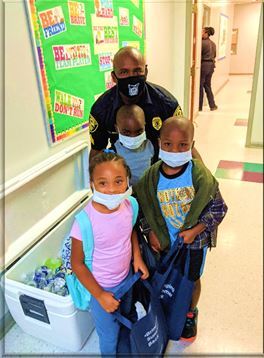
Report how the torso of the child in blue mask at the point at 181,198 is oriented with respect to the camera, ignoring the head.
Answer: toward the camera

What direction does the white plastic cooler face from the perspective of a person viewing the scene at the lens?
facing the viewer and to the right of the viewer

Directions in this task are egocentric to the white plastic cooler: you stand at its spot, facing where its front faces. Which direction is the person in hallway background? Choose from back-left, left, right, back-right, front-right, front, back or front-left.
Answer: left

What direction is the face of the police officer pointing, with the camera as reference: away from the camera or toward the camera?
toward the camera

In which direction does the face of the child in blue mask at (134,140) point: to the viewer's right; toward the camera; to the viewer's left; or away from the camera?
toward the camera

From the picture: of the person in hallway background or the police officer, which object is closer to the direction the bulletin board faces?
the police officer

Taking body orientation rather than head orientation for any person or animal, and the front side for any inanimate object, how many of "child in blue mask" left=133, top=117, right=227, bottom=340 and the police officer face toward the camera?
2

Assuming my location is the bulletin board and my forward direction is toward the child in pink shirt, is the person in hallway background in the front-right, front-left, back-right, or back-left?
back-left

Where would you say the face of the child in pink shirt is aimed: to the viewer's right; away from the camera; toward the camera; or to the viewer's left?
toward the camera

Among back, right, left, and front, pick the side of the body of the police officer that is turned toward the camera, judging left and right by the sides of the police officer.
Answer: front
